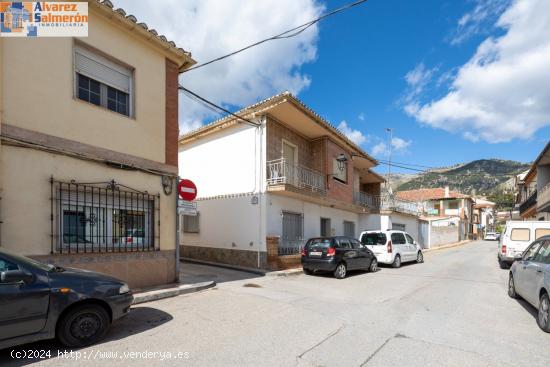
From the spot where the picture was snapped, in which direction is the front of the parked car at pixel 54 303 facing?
facing to the right of the viewer

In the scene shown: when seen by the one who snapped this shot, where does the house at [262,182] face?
facing the viewer and to the right of the viewer

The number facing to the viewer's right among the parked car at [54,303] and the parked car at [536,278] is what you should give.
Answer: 1

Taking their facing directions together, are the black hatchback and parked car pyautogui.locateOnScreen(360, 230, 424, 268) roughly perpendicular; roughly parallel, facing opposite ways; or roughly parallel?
roughly parallel

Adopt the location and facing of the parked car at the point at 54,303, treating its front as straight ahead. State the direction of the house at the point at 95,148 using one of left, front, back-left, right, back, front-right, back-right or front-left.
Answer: left

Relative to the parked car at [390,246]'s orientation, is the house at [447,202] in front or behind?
in front

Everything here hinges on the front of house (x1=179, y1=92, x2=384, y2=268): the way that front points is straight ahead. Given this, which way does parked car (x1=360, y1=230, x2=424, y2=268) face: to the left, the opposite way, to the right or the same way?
to the left

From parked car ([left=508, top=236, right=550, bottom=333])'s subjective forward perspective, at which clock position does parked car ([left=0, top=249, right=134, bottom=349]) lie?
parked car ([left=0, top=249, right=134, bottom=349]) is roughly at 9 o'clock from parked car ([left=508, top=236, right=550, bottom=333]).

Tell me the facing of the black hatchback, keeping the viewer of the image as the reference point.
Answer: facing away from the viewer and to the right of the viewer

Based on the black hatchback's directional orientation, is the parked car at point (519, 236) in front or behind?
in front
